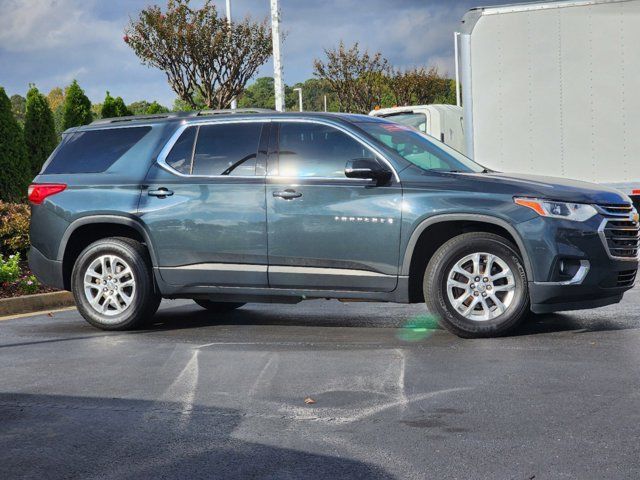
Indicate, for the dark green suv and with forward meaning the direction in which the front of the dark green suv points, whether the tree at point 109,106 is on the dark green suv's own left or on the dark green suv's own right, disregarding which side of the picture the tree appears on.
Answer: on the dark green suv's own left

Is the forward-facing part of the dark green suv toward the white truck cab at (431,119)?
no

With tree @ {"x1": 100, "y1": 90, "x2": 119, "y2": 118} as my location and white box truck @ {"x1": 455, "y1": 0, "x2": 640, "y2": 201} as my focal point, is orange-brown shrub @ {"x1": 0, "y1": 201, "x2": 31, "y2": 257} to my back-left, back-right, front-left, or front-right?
front-right

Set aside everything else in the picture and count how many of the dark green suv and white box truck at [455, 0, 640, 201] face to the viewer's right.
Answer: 1

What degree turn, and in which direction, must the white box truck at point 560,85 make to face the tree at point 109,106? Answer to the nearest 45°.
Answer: approximately 45° to its right

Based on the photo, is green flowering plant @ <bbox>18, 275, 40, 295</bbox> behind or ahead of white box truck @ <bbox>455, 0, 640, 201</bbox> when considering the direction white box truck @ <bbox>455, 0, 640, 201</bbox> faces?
ahead

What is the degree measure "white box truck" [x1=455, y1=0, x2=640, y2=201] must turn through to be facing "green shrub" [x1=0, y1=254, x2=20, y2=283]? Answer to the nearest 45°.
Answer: approximately 45° to its left

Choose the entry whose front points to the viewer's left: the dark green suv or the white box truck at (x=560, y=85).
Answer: the white box truck

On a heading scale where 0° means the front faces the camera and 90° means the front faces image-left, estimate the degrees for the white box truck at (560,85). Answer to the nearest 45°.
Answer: approximately 90°

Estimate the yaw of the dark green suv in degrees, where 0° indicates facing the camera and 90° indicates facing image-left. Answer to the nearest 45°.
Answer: approximately 270°

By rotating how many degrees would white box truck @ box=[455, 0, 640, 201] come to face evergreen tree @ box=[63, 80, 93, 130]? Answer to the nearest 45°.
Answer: approximately 45° to its right

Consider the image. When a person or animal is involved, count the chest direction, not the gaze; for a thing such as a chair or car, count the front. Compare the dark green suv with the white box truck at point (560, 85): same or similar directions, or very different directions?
very different directions

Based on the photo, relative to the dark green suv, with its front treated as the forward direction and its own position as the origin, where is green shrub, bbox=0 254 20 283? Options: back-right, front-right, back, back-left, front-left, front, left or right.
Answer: back-left

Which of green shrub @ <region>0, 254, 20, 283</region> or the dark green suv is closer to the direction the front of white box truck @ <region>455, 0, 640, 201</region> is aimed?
the green shrub

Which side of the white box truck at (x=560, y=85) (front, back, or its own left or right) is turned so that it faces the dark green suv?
left

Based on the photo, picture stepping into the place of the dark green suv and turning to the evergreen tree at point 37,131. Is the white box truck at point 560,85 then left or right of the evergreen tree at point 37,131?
right

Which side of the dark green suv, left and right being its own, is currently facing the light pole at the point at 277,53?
left

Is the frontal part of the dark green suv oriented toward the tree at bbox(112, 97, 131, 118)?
no
